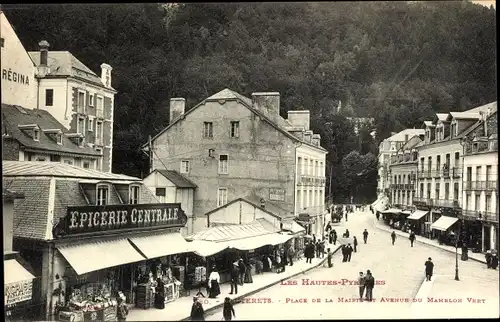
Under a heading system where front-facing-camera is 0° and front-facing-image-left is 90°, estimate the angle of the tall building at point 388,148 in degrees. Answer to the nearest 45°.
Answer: approximately 45°
